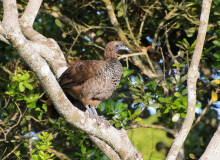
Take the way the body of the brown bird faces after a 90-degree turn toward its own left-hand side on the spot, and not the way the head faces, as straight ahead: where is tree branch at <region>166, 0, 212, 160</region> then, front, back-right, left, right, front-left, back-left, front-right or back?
back-right

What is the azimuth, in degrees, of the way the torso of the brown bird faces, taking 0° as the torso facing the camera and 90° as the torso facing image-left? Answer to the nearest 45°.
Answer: approximately 270°

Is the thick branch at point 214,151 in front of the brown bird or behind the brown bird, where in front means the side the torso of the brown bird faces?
in front
